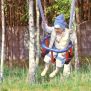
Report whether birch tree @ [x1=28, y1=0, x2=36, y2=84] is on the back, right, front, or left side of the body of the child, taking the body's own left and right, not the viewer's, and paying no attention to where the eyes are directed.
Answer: right

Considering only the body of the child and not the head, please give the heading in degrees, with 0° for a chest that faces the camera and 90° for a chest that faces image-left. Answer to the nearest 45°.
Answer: approximately 45°
